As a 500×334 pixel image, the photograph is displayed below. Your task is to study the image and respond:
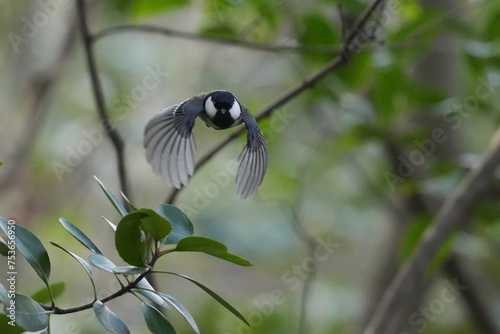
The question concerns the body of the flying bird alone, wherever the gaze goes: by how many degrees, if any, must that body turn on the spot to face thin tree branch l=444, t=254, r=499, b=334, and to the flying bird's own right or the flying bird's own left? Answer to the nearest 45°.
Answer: approximately 135° to the flying bird's own left

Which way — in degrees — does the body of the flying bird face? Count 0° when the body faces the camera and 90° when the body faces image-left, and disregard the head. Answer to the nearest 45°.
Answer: approximately 0°

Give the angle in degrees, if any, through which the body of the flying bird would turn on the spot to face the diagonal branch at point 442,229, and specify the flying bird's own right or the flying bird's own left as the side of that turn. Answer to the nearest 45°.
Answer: approximately 135° to the flying bird's own left
